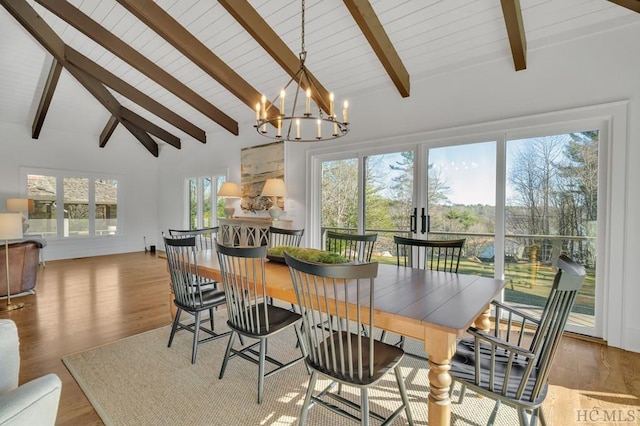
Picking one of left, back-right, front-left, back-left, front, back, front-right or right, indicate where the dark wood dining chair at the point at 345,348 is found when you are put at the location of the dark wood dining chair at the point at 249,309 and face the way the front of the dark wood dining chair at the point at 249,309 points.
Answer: right

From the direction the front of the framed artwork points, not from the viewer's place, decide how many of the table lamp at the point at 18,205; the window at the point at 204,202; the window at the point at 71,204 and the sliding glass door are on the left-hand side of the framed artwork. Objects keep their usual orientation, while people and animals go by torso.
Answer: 1

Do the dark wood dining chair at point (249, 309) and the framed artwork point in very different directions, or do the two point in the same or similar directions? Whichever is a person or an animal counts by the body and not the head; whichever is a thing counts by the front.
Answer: very different directions

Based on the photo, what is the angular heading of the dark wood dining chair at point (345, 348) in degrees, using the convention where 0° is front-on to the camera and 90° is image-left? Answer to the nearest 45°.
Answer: approximately 225°

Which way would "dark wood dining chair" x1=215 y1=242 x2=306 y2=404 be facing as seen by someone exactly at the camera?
facing away from the viewer and to the right of the viewer

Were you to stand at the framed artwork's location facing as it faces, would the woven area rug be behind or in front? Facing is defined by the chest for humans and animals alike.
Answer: in front

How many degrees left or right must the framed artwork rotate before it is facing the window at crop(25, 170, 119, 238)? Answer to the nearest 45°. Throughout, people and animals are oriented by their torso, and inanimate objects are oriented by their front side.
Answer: approximately 90° to its right

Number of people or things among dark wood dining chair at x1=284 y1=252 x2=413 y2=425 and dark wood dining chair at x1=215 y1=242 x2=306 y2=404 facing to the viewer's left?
0

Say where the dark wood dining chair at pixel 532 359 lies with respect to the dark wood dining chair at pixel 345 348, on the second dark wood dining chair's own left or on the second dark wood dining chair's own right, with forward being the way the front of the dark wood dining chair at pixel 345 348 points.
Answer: on the second dark wood dining chair's own right

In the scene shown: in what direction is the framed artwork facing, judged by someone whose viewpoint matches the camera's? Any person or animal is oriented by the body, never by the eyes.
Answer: facing the viewer and to the left of the viewer

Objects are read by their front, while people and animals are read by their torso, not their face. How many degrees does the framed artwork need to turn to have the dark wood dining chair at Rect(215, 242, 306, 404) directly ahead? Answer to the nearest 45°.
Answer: approximately 45° to its left

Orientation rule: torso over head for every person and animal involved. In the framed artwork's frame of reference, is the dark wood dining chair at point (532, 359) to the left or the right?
on its left

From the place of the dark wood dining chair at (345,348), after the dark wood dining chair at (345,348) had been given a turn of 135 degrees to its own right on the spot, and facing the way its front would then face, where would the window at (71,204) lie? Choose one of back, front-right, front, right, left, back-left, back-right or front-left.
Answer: back-right

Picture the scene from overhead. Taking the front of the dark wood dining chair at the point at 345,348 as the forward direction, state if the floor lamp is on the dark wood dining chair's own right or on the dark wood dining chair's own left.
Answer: on the dark wood dining chair's own left

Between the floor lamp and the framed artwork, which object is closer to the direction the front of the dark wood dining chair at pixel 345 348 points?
the framed artwork

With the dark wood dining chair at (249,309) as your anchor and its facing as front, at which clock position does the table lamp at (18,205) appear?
The table lamp is roughly at 9 o'clock from the dark wood dining chair.
